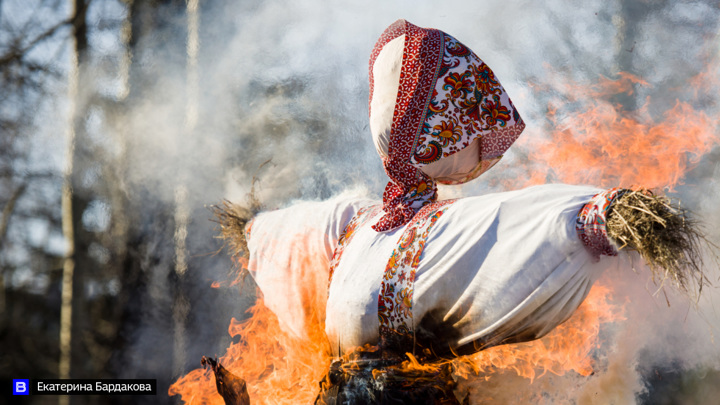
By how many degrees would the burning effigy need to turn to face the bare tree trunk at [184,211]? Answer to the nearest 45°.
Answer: approximately 90° to its right

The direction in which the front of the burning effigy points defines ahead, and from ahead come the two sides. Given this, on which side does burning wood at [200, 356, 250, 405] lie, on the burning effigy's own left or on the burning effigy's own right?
on the burning effigy's own right

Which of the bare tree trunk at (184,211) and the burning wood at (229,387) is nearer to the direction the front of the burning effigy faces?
the burning wood

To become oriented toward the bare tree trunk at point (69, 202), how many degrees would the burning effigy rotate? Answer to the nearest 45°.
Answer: approximately 90° to its right

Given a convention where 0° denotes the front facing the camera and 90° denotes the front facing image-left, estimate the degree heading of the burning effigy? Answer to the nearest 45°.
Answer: approximately 45°
